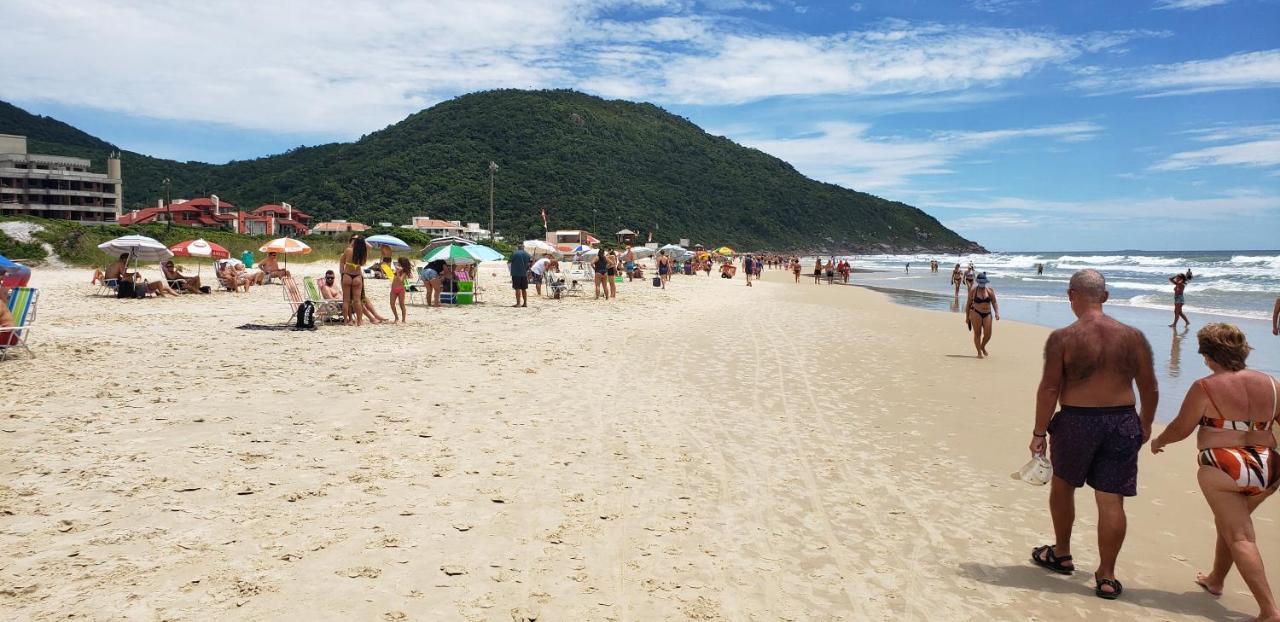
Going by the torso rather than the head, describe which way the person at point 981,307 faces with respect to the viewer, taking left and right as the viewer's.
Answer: facing the viewer

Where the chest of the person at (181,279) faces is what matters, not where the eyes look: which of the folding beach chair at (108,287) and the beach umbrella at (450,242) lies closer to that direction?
the beach umbrella

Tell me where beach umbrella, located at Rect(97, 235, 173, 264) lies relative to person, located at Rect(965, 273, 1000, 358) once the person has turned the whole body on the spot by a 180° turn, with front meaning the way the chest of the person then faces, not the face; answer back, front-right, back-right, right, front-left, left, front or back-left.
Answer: left

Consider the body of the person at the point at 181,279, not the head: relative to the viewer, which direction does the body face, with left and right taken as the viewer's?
facing to the right of the viewer

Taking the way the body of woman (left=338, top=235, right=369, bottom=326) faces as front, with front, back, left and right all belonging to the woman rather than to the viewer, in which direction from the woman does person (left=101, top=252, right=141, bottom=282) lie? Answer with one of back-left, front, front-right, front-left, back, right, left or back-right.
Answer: front-left

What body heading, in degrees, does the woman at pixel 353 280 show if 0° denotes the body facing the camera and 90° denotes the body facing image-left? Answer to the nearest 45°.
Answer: approximately 180°

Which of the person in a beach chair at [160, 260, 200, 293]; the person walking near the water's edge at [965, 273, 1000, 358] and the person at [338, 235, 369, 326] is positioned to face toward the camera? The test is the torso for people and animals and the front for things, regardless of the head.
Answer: the person walking near the water's edge

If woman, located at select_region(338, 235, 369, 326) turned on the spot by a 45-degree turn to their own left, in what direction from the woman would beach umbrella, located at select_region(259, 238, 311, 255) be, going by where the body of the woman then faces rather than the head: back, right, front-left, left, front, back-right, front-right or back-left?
front-right

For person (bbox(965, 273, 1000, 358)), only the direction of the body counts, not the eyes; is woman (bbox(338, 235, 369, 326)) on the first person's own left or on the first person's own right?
on the first person's own right

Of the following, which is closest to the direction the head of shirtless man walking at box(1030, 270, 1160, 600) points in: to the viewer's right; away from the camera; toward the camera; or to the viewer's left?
away from the camera

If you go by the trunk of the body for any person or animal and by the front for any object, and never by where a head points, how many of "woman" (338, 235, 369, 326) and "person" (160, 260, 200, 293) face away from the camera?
1

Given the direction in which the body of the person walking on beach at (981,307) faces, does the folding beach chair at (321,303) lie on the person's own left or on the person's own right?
on the person's own right
